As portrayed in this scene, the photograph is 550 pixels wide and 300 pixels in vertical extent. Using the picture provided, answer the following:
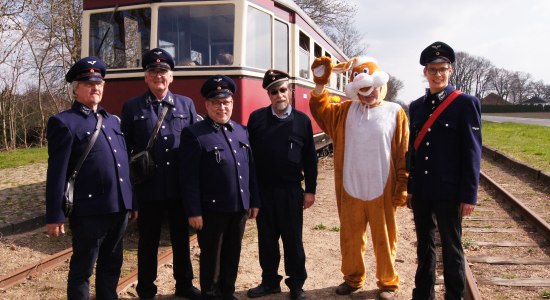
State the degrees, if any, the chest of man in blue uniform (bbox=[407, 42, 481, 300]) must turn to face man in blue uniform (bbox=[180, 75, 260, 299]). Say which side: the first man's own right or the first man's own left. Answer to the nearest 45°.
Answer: approximately 45° to the first man's own right

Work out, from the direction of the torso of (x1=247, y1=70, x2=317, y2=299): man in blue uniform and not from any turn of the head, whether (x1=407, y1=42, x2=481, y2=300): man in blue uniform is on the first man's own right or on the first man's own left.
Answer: on the first man's own left

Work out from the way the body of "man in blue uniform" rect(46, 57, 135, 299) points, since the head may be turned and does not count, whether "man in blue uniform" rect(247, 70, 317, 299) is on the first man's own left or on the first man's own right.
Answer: on the first man's own left

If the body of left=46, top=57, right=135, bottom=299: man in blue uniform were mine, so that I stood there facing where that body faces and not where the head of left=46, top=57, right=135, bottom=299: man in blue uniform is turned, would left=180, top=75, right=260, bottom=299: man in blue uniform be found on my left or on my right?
on my left

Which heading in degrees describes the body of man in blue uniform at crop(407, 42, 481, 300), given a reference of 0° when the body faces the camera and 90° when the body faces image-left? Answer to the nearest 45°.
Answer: approximately 45°

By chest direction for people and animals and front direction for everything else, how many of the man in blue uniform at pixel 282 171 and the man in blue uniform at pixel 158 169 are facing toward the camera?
2

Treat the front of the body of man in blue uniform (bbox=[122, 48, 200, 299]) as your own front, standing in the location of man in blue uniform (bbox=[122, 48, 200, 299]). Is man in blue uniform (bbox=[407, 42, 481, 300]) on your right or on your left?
on your left

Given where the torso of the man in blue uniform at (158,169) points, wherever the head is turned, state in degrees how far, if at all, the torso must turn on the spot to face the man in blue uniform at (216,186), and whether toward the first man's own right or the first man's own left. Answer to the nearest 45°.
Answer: approximately 45° to the first man's own left

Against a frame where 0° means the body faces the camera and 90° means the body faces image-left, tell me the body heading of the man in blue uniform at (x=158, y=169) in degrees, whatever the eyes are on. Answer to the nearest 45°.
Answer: approximately 0°
